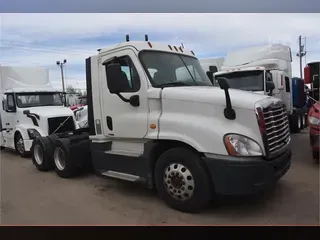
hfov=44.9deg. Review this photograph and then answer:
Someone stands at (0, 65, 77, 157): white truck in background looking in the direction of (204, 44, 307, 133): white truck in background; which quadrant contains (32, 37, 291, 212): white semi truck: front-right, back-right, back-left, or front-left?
front-right

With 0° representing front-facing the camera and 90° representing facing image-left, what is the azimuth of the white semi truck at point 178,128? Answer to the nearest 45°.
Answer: approximately 315°

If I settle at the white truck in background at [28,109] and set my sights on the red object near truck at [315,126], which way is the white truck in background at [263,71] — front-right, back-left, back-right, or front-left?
front-left

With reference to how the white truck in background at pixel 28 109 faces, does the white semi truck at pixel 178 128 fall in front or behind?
in front

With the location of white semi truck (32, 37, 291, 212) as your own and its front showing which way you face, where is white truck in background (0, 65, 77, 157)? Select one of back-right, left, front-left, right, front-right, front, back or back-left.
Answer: back

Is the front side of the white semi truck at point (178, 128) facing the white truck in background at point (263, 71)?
no

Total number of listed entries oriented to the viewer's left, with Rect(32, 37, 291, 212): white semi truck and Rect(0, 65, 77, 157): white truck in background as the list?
0

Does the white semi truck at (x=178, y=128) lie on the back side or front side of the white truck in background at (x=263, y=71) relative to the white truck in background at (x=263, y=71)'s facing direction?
on the front side

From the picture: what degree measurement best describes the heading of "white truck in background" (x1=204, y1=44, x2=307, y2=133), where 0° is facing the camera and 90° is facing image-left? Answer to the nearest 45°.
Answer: approximately 45°

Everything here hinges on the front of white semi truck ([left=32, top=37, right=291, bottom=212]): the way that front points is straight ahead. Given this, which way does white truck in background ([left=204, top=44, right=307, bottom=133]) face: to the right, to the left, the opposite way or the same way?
to the right
